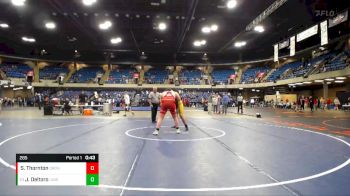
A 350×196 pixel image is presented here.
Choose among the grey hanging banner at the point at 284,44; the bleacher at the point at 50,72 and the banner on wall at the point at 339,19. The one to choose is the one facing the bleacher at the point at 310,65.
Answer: the bleacher at the point at 50,72

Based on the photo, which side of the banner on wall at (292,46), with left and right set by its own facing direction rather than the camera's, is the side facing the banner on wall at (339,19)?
left

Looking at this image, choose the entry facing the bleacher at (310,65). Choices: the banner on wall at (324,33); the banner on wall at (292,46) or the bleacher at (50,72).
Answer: the bleacher at (50,72)

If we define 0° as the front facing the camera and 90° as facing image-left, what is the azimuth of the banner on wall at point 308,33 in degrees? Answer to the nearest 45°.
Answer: approximately 45°

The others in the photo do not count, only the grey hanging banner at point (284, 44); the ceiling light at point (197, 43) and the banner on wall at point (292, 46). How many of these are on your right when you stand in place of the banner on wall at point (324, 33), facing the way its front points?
3

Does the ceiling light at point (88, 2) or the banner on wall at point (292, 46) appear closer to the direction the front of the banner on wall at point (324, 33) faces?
the ceiling light

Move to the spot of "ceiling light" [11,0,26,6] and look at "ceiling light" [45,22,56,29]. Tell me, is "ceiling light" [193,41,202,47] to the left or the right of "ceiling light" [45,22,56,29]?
right

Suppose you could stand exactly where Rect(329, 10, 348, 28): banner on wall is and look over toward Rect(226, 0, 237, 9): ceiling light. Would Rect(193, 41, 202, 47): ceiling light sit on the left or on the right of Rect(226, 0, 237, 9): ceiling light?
right

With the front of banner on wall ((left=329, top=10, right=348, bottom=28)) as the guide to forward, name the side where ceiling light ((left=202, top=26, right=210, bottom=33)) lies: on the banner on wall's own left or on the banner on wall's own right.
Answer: on the banner on wall's own right
